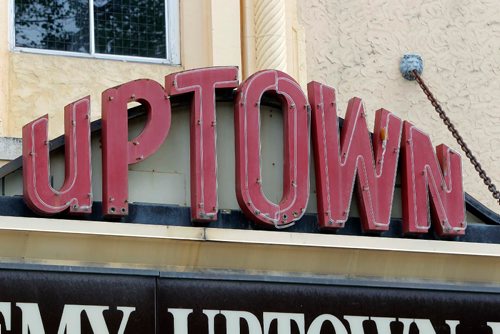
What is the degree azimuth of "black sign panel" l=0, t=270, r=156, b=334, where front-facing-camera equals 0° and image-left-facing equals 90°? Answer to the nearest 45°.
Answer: approximately 0°

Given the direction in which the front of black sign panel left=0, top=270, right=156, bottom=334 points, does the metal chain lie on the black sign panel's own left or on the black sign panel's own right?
on the black sign panel's own left
